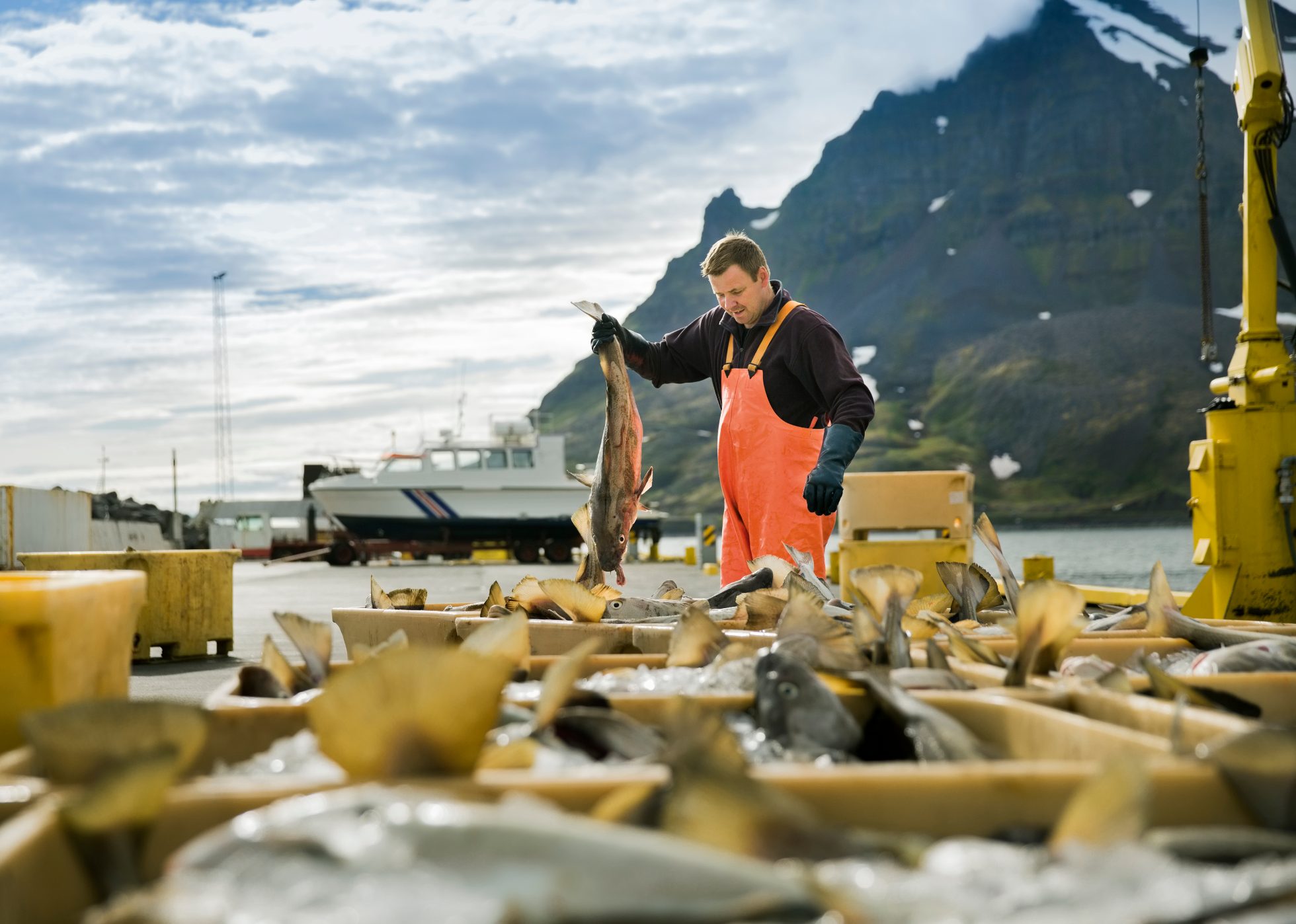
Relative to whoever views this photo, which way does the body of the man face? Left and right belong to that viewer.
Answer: facing the viewer and to the left of the viewer

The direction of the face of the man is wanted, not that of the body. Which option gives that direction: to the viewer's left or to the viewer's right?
to the viewer's left

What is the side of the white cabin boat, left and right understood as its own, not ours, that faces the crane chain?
left

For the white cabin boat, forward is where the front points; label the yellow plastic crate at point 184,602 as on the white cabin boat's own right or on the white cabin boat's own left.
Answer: on the white cabin boat's own left

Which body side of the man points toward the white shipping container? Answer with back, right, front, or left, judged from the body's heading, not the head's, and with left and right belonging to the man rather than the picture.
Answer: right

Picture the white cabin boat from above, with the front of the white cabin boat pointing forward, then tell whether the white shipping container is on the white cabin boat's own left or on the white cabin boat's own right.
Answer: on the white cabin boat's own left

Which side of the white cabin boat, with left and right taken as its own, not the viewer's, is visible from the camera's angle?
left

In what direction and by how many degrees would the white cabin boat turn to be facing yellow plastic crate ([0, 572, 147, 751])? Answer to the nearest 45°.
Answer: approximately 90° to its left

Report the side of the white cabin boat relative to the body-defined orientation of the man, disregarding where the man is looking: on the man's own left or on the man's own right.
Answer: on the man's own right

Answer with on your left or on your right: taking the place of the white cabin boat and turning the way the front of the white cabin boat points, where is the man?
on your left

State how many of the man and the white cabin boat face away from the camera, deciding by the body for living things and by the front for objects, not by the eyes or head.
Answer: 0

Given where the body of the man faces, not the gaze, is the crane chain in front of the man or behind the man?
behind

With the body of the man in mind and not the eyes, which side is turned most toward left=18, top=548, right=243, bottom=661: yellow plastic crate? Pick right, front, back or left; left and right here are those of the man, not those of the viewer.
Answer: right

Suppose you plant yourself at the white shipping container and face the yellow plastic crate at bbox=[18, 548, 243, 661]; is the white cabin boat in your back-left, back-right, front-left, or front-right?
back-left
